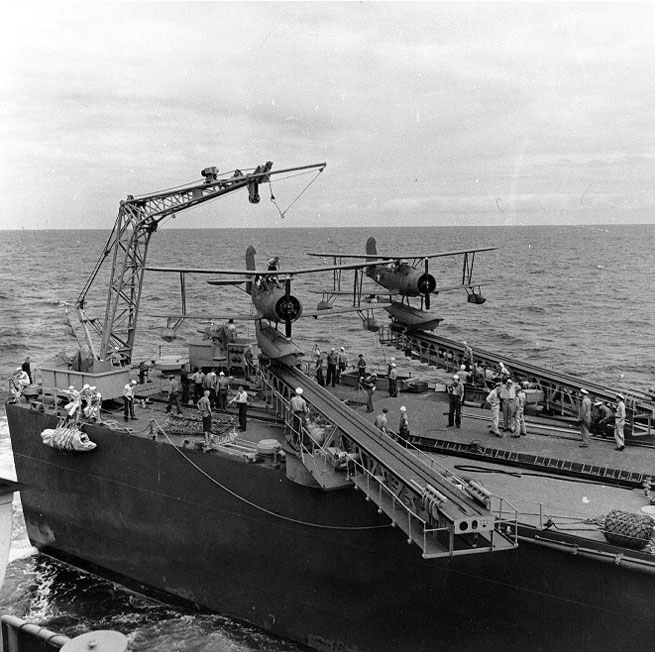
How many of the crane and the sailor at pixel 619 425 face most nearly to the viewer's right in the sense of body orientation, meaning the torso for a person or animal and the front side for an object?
1

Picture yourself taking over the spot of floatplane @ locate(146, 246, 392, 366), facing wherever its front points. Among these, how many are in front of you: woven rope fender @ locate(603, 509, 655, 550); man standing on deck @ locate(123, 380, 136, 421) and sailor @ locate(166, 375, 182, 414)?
1

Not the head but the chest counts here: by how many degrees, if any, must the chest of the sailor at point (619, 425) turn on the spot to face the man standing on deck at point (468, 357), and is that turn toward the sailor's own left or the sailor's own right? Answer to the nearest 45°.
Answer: approximately 45° to the sailor's own right

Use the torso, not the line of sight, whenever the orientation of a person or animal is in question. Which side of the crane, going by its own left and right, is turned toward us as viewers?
right

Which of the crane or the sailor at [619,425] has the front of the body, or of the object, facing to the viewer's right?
the crane

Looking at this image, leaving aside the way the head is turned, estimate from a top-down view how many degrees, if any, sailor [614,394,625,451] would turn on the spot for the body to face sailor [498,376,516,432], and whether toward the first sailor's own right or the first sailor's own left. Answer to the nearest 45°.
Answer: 0° — they already face them

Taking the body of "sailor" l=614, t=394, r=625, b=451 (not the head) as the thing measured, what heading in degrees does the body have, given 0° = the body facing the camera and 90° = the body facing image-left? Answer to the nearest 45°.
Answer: approximately 90°

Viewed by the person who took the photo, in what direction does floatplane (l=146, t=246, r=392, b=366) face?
facing the viewer and to the right of the viewer
